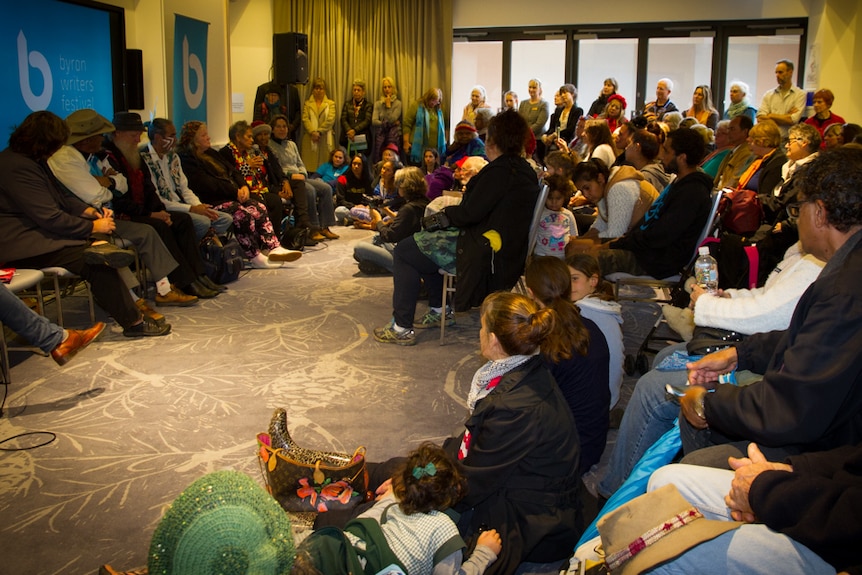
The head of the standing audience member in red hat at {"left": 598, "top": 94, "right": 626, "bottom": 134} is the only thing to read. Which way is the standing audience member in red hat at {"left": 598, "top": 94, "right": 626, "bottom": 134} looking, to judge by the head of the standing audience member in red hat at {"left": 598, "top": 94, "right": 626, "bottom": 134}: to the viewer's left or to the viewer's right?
to the viewer's left

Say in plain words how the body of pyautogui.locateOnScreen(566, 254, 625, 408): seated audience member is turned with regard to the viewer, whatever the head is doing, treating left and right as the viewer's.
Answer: facing to the left of the viewer

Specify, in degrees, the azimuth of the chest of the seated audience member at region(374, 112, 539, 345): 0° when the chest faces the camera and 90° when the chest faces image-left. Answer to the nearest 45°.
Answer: approximately 90°

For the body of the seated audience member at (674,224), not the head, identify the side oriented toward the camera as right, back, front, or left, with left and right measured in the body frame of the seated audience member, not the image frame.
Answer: left

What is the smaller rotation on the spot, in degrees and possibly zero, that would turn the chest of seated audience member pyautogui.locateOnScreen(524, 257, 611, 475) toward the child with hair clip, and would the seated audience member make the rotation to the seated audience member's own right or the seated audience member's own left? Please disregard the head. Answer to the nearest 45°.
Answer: approximately 135° to the seated audience member's own left

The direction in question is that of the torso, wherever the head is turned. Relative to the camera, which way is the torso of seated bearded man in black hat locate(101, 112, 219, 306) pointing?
to the viewer's right

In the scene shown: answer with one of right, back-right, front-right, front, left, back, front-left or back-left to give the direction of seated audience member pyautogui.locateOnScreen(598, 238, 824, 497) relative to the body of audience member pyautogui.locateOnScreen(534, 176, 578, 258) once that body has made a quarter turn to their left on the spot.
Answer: front-right

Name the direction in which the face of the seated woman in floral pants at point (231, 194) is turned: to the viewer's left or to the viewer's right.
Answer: to the viewer's right

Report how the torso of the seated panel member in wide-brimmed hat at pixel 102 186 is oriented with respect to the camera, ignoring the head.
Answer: to the viewer's right

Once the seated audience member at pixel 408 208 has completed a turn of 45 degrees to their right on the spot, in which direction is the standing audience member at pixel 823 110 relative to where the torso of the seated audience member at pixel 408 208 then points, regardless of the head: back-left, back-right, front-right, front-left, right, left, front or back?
right

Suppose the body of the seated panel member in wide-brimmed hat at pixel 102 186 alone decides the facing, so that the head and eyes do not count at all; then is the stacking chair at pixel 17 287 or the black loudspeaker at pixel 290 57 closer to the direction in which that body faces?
the black loudspeaker

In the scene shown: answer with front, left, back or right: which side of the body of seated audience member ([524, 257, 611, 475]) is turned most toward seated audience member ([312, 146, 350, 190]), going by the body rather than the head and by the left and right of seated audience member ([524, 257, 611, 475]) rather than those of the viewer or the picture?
front

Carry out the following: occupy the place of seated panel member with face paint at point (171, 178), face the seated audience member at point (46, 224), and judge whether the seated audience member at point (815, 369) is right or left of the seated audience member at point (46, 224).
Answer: left

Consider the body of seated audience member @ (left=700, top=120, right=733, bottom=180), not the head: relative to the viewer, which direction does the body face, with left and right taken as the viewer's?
facing to the left of the viewer

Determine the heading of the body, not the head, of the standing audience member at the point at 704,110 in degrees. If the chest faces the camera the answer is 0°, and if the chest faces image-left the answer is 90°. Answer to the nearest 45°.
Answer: approximately 45°

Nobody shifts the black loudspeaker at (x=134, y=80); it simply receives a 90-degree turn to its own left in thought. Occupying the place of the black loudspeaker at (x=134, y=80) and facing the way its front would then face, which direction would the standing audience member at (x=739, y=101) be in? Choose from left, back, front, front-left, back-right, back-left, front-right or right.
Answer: right

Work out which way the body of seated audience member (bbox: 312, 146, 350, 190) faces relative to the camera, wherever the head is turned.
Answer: toward the camera

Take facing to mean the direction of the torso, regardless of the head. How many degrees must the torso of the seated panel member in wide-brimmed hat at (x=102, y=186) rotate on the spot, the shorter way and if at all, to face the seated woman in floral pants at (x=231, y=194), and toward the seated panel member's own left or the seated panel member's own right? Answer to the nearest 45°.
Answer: approximately 45° to the seated panel member's own left

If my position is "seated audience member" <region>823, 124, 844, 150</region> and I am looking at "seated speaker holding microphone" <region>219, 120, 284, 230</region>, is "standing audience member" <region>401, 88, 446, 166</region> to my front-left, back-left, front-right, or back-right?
front-right
